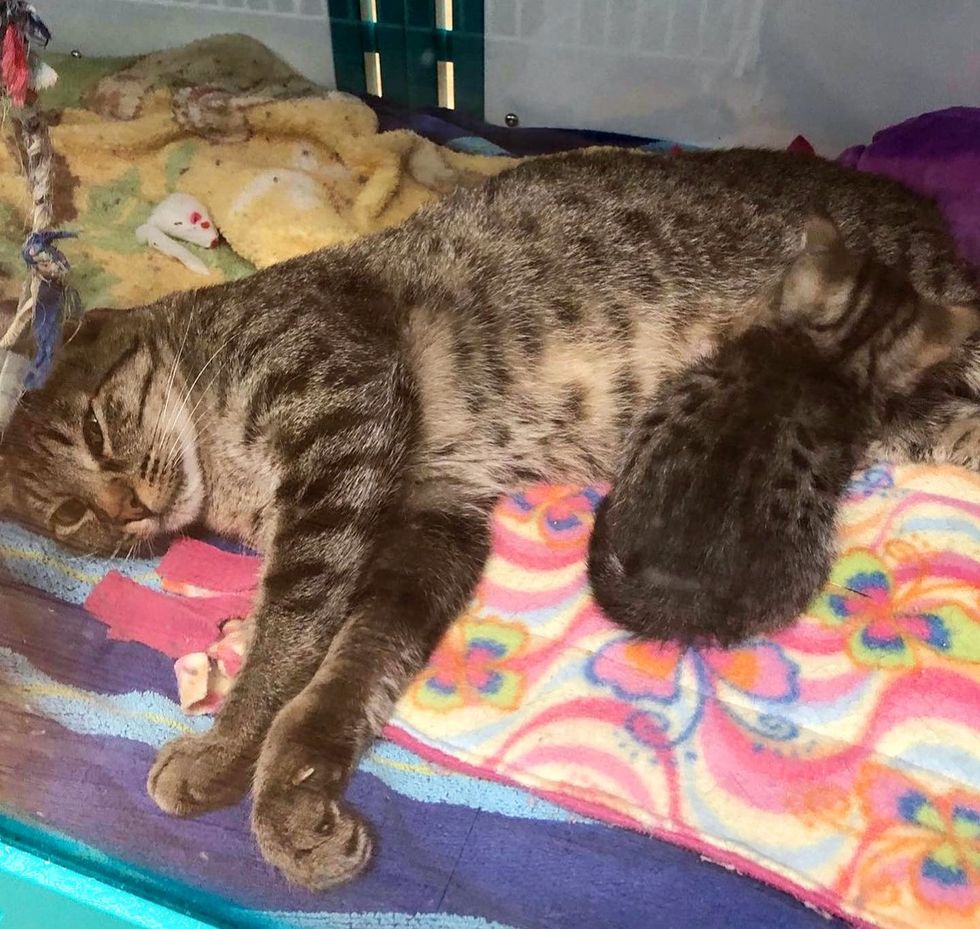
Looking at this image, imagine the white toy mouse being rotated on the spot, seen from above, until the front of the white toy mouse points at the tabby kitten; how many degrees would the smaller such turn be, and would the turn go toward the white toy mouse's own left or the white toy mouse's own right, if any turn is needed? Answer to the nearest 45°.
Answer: approximately 45° to the white toy mouse's own right

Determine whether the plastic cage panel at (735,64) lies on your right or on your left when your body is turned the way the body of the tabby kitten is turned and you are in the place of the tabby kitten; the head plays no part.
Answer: on your left

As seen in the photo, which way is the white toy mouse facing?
to the viewer's right

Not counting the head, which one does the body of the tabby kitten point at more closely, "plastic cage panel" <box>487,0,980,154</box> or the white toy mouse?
the plastic cage panel

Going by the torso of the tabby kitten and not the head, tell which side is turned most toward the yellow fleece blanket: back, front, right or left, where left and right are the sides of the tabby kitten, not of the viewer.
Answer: left

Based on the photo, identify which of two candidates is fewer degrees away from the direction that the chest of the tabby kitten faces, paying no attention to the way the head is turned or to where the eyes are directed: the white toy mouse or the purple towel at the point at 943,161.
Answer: the purple towel

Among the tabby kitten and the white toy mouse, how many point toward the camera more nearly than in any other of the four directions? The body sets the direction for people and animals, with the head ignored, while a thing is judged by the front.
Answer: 0

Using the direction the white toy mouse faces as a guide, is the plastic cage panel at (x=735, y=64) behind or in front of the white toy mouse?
in front

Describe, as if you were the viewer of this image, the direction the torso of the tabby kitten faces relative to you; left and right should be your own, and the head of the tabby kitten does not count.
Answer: facing away from the viewer and to the right of the viewer

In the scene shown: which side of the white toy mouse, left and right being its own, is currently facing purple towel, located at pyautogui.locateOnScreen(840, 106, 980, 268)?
front
